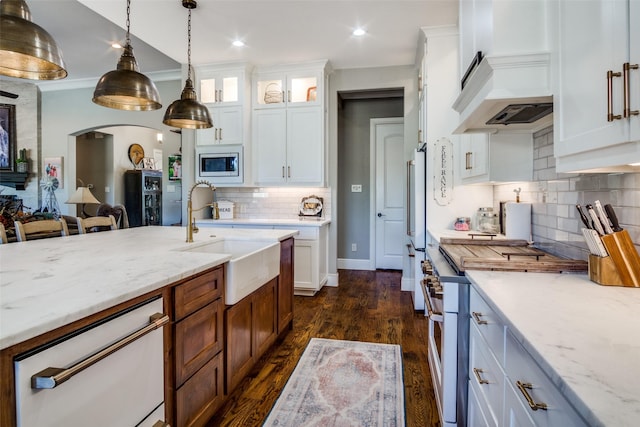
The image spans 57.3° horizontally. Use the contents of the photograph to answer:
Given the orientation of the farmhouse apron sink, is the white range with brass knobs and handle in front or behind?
in front

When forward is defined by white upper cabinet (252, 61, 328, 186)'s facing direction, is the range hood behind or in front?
in front

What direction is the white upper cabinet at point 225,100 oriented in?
toward the camera

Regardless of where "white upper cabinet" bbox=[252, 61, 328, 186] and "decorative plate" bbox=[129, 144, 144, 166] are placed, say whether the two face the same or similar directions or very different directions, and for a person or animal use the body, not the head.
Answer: same or similar directions

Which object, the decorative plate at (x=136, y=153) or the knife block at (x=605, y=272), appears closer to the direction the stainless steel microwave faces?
the knife block

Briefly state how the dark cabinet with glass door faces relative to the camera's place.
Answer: facing the viewer and to the right of the viewer

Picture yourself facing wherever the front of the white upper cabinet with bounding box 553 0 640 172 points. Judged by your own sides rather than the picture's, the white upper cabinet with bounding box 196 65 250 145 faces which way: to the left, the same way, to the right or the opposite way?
to the left

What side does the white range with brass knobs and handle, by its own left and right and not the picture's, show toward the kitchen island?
front

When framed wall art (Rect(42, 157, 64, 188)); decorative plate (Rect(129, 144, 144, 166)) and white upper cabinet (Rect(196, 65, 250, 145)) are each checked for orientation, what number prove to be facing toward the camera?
3

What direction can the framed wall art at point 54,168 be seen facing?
toward the camera

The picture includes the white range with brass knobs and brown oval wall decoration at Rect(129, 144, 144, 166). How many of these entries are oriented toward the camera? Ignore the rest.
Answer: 1

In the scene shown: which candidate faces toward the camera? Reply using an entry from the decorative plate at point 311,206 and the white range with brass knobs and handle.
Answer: the decorative plate

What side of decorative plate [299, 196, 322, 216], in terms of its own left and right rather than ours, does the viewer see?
front

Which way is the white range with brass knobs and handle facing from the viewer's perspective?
to the viewer's left

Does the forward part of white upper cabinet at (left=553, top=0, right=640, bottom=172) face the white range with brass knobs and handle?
no

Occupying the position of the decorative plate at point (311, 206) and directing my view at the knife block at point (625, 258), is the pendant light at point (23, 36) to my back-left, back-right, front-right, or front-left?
front-right

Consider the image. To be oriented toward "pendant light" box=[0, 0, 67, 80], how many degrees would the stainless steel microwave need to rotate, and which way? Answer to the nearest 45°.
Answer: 0° — it already faces it

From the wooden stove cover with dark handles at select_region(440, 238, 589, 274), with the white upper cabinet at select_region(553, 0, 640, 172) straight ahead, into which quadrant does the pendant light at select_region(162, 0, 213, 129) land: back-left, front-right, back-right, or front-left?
back-right

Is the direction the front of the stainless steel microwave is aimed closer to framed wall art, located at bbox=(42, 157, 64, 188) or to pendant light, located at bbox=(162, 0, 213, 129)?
the pendant light
